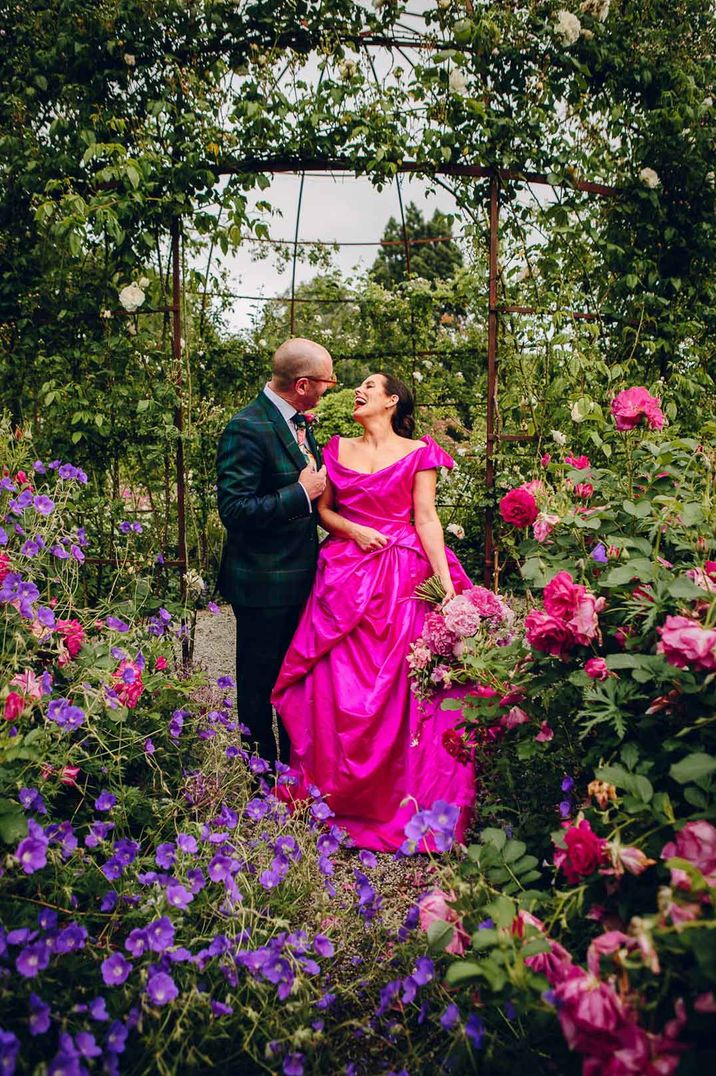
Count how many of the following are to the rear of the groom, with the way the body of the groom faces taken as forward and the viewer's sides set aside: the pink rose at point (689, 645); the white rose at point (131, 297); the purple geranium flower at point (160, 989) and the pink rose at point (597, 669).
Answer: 1

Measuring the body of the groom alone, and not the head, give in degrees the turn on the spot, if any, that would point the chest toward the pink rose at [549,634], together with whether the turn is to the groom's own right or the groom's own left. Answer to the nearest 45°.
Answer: approximately 45° to the groom's own right

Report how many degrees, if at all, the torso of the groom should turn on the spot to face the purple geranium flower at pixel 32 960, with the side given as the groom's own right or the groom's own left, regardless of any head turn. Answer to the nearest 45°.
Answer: approximately 45° to the groom's own right

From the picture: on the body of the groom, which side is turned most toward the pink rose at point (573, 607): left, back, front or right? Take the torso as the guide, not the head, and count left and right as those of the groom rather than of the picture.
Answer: front

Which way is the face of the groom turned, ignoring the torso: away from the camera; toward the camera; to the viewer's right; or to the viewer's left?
to the viewer's right

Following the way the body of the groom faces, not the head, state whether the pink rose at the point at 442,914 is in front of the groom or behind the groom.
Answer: in front

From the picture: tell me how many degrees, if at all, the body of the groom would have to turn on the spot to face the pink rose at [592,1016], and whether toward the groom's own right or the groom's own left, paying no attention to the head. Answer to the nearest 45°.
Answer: approximately 45° to the groom's own right

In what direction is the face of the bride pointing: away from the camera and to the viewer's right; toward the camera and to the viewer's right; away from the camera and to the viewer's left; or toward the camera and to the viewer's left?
toward the camera and to the viewer's left

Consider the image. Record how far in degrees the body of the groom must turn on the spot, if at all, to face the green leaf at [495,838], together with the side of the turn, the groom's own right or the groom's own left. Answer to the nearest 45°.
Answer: approximately 45° to the groom's own right

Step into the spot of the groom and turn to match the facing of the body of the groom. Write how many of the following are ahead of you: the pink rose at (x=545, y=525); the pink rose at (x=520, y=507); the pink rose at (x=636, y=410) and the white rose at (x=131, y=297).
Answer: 3

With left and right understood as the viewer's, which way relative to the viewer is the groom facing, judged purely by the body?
facing the viewer and to the right of the viewer
